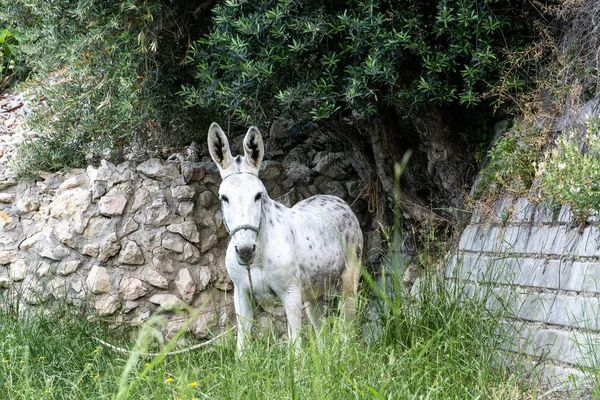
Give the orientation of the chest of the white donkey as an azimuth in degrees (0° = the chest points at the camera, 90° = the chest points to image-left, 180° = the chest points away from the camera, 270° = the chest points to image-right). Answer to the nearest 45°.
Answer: approximately 45°

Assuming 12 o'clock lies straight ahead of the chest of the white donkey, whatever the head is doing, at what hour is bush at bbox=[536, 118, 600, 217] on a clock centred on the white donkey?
The bush is roughly at 8 o'clock from the white donkey.

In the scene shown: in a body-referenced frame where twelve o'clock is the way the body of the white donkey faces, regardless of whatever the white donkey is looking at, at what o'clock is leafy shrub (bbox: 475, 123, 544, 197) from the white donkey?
The leafy shrub is roughly at 7 o'clock from the white donkey.

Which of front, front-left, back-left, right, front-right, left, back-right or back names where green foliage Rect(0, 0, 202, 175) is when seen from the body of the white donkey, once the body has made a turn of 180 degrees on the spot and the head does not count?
left
